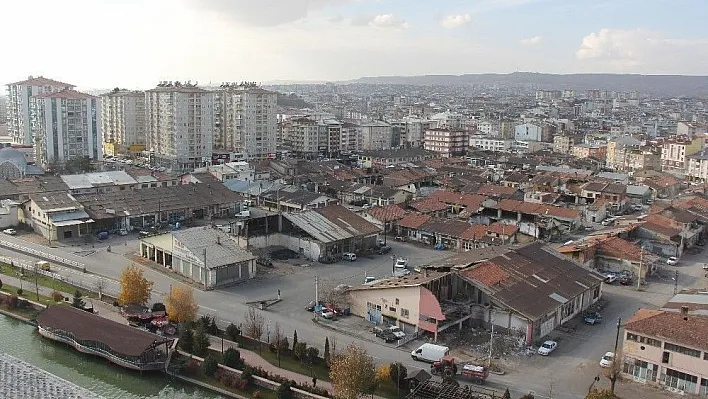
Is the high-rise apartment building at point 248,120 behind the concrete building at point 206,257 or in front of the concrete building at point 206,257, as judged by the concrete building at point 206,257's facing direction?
behind

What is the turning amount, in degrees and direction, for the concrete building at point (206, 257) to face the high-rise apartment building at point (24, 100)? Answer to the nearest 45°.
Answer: approximately 135° to its right

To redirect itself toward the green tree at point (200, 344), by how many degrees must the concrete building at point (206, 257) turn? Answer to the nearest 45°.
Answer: approximately 45° to its left

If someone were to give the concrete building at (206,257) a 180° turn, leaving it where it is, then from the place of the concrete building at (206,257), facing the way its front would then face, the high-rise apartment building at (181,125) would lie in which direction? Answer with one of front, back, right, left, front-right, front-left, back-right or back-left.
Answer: front-left

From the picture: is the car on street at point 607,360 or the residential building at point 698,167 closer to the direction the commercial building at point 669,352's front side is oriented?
the car on street

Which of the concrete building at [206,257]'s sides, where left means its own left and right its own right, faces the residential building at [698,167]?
back

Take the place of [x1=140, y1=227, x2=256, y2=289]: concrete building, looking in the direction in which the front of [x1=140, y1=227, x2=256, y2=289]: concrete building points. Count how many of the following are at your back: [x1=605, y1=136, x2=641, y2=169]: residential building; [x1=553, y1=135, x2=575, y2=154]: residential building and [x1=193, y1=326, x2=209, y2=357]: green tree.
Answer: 2

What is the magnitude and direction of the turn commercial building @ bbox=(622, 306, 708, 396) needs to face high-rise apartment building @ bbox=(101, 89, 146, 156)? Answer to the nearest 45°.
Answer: approximately 90° to its right

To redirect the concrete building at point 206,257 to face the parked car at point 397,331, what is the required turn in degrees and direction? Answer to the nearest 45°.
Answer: approximately 90° to its left

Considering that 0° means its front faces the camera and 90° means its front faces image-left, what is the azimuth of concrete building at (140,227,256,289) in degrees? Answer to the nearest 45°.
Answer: approximately 45°

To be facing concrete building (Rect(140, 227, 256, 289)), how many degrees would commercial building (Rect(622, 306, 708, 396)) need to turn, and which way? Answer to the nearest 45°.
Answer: approximately 45° to its right

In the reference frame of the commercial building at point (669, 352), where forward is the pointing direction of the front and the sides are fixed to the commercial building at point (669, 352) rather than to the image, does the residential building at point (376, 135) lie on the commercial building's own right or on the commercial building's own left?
on the commercial building's own right
